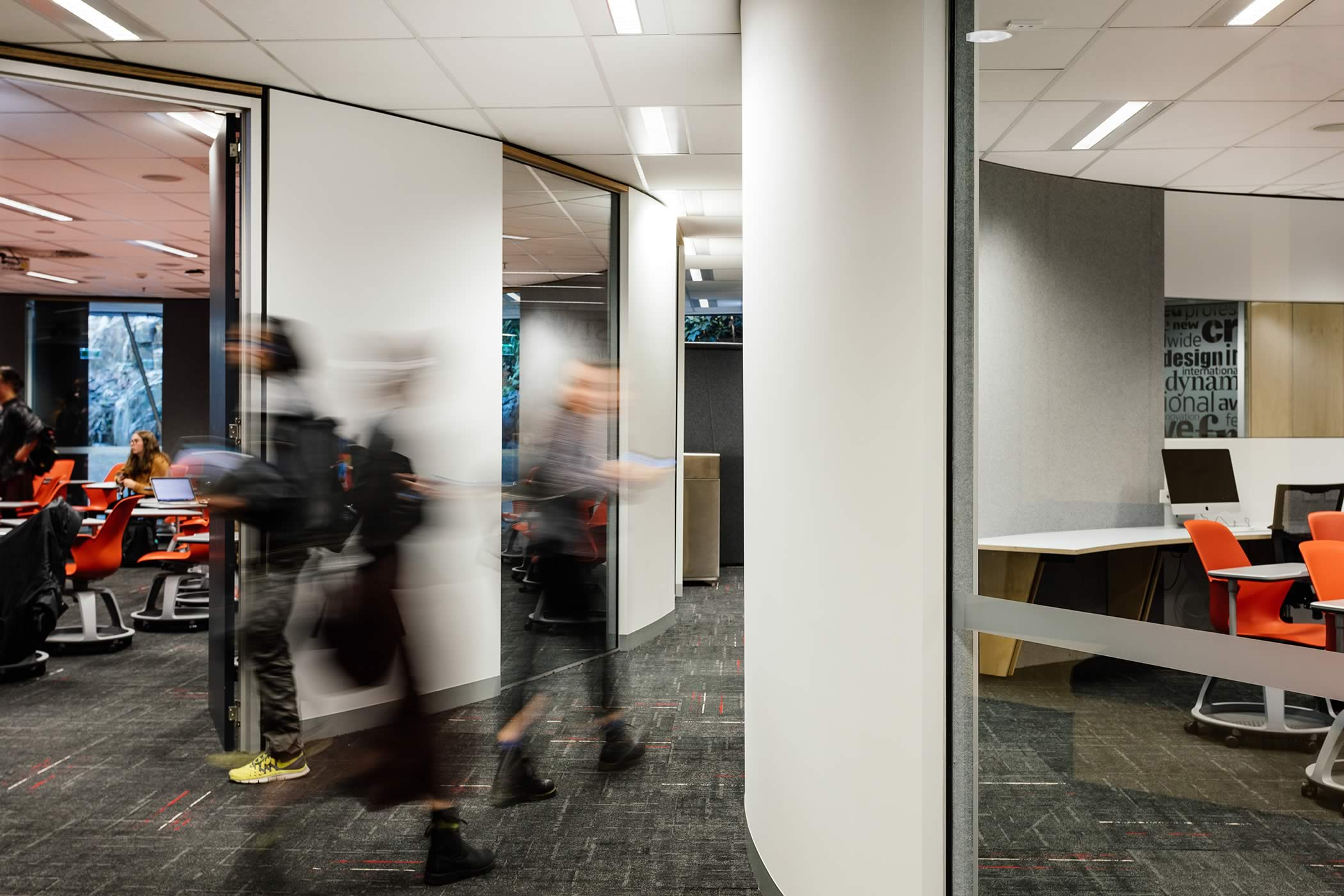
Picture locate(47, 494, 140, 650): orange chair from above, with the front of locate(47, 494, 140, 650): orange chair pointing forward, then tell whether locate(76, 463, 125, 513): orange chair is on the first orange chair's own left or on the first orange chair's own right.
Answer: on the first orange chair's own right

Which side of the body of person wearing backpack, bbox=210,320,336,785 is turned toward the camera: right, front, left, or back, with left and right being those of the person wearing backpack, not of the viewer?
left

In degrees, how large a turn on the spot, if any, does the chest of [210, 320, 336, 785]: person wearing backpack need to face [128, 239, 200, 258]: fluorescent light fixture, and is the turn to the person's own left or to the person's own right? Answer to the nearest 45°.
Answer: approximately 90° to the person's own right

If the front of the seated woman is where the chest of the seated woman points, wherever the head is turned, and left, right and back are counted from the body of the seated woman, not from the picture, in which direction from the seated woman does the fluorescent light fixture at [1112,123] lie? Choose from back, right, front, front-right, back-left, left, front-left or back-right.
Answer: front-left

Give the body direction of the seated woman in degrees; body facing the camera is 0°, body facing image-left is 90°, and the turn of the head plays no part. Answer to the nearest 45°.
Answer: approximately 45°

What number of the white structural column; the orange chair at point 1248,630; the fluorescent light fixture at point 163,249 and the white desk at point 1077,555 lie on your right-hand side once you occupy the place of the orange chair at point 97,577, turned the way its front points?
1

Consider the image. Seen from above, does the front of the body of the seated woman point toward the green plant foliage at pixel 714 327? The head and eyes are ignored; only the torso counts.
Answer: no

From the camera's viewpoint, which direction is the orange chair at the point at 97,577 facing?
to the viewer's left

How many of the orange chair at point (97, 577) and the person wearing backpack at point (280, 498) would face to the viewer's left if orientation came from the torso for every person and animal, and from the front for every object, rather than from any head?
2

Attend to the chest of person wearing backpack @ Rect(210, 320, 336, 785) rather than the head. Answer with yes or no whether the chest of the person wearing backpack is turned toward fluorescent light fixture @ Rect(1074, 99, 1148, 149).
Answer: no

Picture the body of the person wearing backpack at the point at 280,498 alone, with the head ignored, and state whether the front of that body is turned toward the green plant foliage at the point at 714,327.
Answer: no
